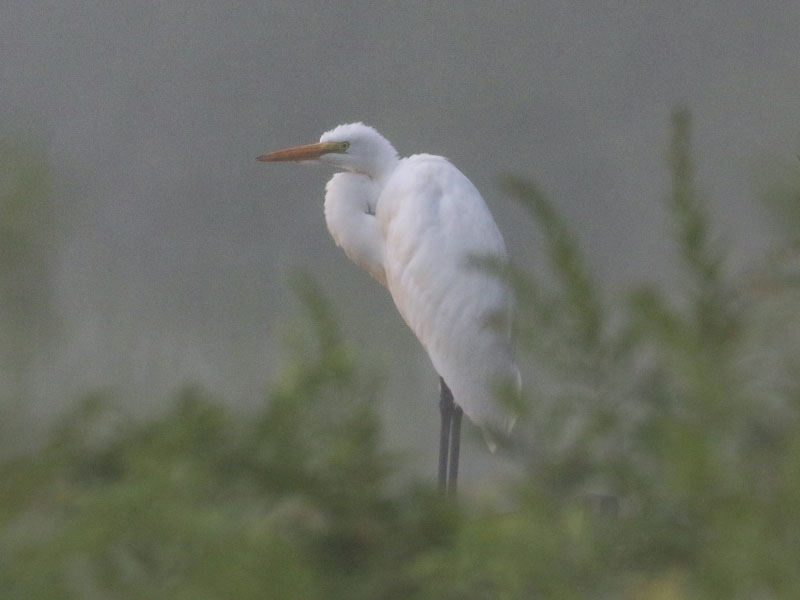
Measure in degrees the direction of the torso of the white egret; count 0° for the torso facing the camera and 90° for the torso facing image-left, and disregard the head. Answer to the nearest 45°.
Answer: approximately 90°
